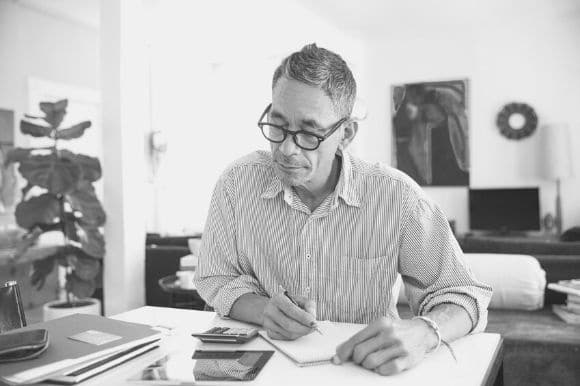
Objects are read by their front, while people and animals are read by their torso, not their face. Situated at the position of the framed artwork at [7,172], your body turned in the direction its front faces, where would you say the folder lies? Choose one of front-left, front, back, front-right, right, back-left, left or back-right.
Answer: front

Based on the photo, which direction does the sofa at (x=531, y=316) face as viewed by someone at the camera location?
facing the viewer

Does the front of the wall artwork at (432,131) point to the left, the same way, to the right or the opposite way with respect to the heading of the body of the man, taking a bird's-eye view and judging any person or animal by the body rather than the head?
the same way

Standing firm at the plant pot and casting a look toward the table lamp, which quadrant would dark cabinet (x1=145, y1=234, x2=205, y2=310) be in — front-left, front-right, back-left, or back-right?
front-right

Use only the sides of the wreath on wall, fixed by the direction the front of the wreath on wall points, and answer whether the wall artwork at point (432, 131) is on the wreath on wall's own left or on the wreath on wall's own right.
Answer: on the wreath on wall's own right

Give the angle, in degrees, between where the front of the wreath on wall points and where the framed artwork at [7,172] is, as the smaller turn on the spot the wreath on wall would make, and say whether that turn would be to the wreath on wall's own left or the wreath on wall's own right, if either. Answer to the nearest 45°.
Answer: approximately 45° to the wreath on wall's own right

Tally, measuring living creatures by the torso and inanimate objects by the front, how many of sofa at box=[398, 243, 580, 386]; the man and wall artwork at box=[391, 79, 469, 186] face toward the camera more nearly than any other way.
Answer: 3

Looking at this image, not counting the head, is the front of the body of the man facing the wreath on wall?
no

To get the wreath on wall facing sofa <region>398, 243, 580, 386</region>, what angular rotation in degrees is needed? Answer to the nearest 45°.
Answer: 0° — it already faces it

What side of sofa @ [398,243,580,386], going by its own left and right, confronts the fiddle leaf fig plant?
right

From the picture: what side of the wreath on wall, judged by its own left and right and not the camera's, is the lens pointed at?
front

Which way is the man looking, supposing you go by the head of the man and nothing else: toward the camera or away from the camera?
toward the camera

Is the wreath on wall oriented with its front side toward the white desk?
yes

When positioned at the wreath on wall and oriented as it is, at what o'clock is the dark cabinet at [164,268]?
The dark cabinet is roughly at 1 o'clock from the wreath on wall.

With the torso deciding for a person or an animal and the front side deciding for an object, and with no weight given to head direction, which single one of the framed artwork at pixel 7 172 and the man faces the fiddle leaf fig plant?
the framed artwork

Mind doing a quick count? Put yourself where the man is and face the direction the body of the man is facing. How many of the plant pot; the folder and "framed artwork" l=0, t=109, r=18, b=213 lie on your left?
0

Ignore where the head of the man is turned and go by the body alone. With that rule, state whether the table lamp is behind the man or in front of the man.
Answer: behind

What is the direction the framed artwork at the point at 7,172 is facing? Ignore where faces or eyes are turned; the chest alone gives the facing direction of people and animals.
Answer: toward the camera
